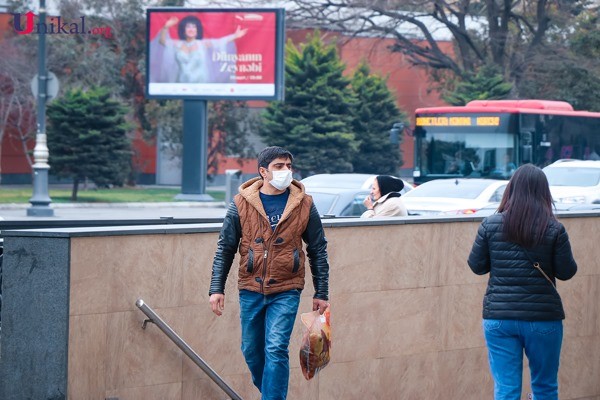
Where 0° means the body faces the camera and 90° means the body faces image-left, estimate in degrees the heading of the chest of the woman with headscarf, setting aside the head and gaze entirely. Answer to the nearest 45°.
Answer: approximately 90°

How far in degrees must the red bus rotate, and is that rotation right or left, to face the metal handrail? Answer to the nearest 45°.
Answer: approximately 45° to its left

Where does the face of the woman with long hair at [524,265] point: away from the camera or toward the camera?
away from the camera

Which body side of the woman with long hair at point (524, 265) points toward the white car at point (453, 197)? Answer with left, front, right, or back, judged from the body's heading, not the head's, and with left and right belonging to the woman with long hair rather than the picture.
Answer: front

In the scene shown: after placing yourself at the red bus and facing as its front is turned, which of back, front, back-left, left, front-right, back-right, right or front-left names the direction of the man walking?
front-left

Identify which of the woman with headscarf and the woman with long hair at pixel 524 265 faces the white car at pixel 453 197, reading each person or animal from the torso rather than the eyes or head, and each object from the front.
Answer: the woman with long hair

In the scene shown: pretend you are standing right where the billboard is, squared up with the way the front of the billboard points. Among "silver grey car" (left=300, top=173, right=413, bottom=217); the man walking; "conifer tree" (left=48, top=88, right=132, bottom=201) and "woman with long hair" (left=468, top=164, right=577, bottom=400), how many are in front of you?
3

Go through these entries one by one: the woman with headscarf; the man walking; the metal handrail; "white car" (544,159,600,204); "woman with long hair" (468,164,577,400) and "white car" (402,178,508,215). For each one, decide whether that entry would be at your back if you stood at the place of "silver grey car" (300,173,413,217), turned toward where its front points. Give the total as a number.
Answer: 2

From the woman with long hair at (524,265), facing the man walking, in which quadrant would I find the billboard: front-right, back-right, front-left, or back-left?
front-right

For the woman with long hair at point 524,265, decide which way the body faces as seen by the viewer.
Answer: away from the camera

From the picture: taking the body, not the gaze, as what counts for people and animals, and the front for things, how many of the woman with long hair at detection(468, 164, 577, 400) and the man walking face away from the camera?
1

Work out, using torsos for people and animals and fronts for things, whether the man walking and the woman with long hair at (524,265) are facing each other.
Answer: no

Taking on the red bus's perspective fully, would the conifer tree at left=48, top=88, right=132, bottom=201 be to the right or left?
on its right

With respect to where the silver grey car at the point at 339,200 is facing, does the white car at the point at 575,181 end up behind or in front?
behind

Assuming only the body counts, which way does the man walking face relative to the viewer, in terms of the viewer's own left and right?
facing the viewer

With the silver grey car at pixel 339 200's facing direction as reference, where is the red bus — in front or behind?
behind

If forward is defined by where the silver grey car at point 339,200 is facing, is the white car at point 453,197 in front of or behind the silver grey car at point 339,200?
behind

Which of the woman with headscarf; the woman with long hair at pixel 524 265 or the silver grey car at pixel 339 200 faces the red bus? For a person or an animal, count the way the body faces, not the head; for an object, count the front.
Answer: the woman with long hair

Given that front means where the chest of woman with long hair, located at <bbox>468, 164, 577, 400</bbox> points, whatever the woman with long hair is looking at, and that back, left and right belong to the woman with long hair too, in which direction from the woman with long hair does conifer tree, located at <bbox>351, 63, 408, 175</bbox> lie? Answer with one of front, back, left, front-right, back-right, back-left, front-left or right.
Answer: front

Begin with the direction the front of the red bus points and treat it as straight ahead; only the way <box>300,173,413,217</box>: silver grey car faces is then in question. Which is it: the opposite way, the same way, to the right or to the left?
the same way

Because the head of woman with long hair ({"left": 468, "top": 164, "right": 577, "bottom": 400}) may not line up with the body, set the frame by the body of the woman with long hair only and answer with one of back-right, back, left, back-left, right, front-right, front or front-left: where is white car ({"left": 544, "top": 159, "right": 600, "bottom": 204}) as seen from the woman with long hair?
front
